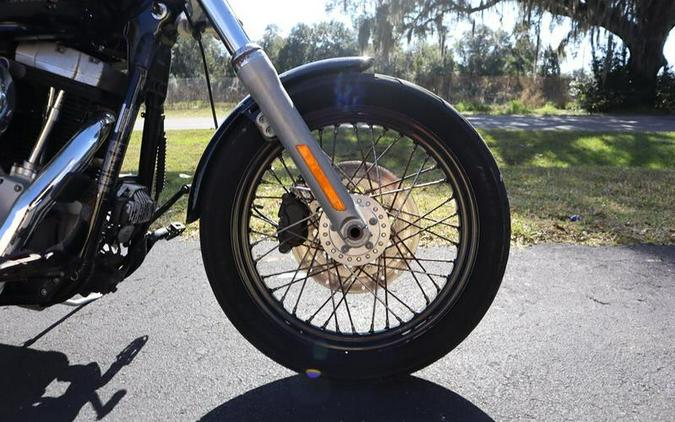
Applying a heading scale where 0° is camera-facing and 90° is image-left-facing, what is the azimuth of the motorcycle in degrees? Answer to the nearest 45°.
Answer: approximately 270°

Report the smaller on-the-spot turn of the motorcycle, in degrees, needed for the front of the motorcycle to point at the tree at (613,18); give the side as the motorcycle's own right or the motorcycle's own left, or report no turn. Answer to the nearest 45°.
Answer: approximately 45° to the motorcycle's own left

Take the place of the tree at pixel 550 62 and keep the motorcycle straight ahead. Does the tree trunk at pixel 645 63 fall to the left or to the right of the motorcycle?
left

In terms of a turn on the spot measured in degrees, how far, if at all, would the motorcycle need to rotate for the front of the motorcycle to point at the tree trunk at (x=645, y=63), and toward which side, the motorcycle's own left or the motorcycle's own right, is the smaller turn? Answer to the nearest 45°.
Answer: approximately 45° to the motorcycle's own left

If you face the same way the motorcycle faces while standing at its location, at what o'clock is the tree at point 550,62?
The tree is roughly at 10 o'clock from the motorcycle.
